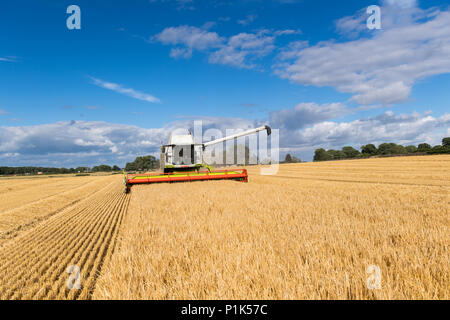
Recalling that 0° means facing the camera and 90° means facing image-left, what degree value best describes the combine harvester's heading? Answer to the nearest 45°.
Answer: approximately 0°
